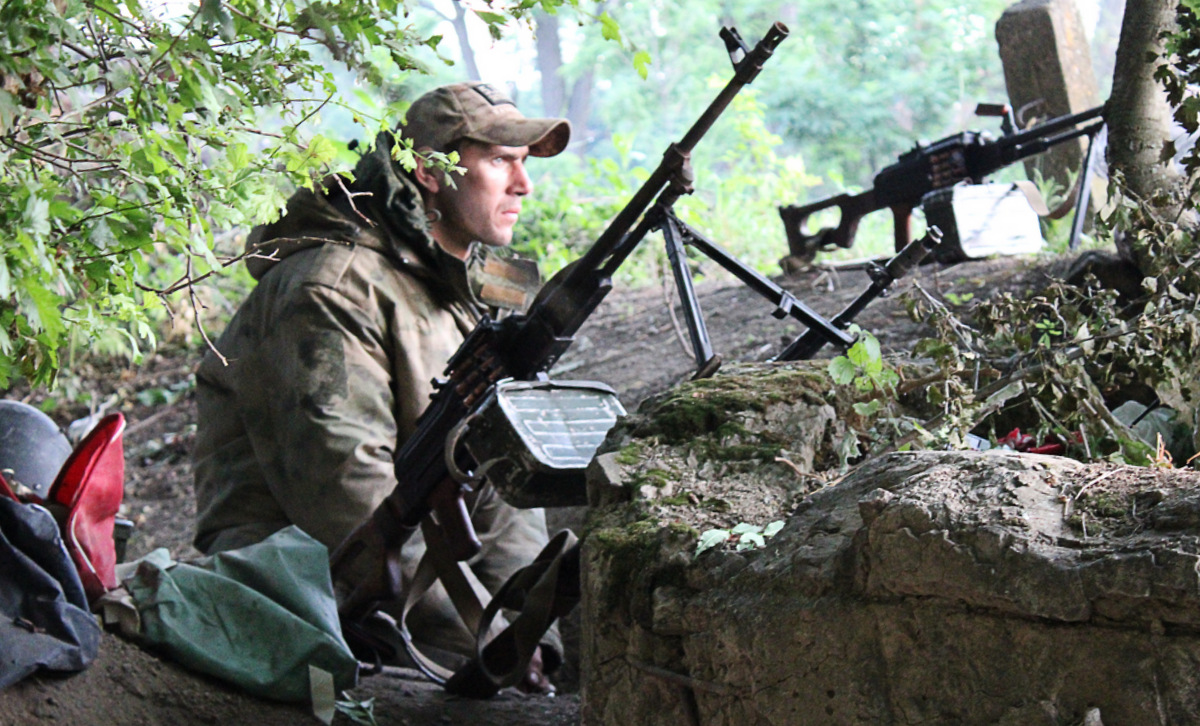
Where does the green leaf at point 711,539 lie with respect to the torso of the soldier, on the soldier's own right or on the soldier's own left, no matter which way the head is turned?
on the soldier's own right

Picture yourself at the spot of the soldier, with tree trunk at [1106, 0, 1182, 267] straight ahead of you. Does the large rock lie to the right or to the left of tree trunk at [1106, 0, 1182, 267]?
right

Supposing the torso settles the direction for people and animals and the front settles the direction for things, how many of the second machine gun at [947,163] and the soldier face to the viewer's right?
2

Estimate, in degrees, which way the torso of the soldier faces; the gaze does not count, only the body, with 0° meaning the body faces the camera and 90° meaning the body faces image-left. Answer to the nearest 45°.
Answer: approximately 270°

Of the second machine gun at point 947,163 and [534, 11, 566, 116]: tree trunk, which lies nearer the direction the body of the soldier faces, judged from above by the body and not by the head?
the second machine gun

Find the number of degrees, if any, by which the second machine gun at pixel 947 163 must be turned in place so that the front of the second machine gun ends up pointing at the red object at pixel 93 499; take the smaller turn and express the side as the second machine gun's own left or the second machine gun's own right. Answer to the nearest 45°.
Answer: approximately 135° to the second machine gun's own right

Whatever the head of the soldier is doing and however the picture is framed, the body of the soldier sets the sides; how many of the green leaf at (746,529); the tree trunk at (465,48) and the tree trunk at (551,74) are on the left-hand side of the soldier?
2

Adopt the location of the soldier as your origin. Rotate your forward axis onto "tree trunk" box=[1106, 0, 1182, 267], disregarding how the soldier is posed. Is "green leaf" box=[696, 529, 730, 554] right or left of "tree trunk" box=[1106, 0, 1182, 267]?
right

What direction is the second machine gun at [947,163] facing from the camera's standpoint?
to the viewer's right

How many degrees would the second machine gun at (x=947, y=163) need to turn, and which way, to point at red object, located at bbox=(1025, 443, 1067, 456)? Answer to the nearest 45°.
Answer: approximately 90° to its right

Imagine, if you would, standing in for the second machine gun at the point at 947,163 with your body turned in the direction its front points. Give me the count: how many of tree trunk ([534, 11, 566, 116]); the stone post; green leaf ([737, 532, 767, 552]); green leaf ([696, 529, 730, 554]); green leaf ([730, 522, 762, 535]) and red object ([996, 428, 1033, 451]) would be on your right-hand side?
4
